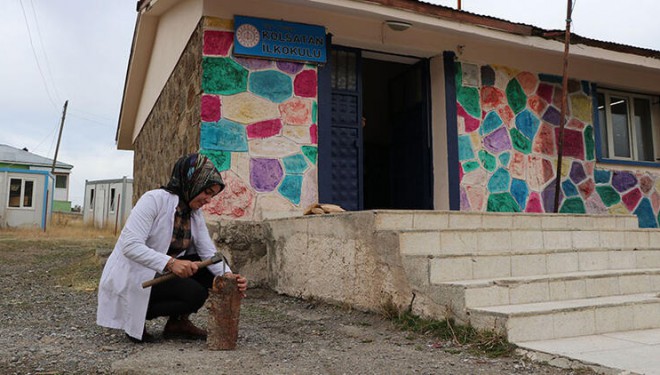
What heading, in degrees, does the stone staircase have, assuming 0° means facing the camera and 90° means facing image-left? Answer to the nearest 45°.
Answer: approximately 315°

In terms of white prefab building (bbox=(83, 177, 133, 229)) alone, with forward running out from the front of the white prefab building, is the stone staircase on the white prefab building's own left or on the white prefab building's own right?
on the white prefab building's own left

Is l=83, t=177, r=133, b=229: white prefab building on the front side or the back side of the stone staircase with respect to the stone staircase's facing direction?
on the back side

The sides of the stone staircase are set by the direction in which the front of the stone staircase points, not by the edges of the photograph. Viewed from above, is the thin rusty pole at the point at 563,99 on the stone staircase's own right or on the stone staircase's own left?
on the stone staircase's own left

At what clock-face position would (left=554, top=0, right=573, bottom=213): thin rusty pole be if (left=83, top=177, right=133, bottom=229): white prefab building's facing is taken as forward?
The thin rusty pole is roughly at 10 o'clock from the white prefab building.
